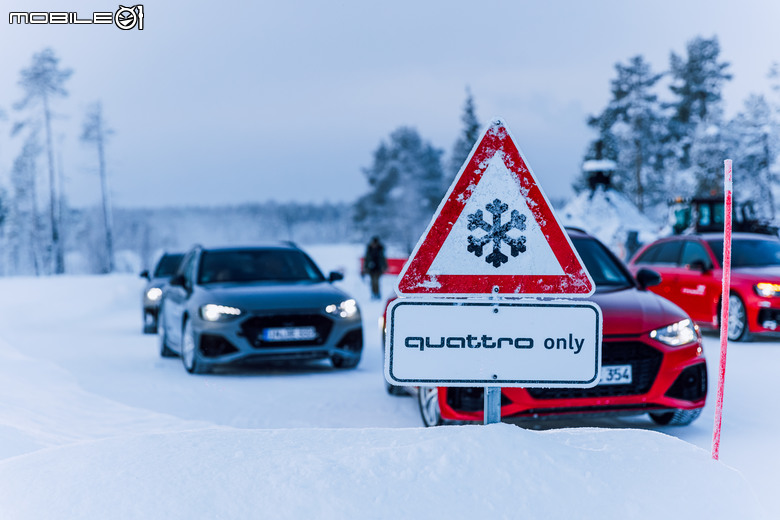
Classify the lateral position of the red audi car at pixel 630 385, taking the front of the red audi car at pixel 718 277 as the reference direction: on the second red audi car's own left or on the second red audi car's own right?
on the second red audi car's own right

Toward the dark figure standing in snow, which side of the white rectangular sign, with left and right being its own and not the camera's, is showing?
back

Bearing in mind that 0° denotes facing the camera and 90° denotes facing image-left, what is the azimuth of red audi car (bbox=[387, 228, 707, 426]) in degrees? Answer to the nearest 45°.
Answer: approximately 315°

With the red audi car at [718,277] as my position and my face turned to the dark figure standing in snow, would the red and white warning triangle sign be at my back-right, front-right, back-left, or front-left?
back-left

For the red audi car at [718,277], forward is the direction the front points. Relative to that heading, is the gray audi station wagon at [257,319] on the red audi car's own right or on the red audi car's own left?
on the red audi car's own right

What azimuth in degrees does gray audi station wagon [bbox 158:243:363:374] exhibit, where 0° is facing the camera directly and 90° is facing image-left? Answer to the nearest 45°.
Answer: approximately 315°

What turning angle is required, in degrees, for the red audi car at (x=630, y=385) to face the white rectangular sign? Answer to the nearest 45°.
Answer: approximately 45° to its right

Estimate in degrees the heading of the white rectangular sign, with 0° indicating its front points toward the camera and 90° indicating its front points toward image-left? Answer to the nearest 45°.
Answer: approximately 0°

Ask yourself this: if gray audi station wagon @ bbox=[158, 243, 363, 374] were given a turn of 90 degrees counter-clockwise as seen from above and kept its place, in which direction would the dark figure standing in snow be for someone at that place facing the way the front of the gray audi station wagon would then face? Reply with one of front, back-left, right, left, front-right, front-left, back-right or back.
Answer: front-left

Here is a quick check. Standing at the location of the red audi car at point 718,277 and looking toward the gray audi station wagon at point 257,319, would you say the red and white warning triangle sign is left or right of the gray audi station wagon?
left

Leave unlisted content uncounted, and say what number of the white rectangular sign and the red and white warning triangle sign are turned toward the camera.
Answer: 2

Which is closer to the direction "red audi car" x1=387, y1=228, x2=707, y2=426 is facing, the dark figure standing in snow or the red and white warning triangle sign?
the red and white warning triangle sign
